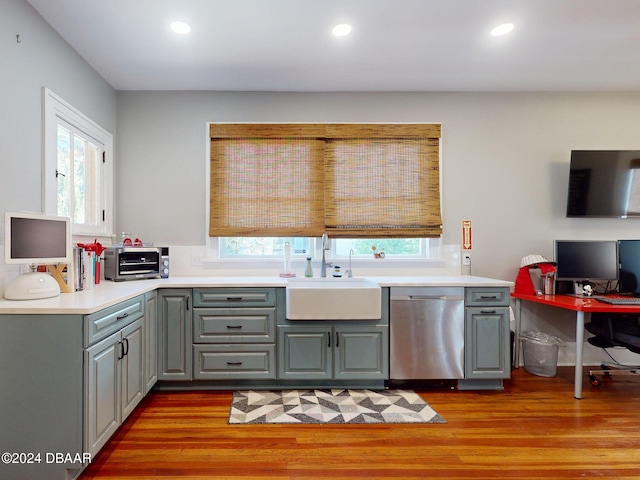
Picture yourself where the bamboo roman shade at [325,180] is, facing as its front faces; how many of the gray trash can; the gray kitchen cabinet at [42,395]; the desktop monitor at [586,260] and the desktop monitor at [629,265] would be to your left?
3

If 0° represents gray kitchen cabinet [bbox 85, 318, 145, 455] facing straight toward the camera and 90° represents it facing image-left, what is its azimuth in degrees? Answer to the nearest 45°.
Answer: approximately 315°

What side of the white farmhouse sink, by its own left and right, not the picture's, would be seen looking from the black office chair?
left

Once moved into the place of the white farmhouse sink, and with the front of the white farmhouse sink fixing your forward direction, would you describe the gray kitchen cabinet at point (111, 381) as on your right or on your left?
on your right

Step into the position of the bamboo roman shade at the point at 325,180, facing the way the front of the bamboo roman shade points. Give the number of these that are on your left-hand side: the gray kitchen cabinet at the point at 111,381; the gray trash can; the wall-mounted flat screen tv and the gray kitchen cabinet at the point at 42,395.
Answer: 2

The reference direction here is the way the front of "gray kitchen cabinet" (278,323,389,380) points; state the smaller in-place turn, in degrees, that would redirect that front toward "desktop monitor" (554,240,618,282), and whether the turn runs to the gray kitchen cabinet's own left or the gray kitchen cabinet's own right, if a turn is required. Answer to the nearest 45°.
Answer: approximately 90° to the gray kitchen cabinet's own left

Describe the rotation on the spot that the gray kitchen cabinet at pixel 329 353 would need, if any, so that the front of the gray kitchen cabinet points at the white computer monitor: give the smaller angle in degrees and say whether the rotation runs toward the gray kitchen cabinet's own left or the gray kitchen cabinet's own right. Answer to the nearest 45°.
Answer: approximately 45° to the gray kitchen cabinet's own right

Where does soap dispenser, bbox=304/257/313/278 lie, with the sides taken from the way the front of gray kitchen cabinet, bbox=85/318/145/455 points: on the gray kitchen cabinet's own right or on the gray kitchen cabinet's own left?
on the gray kitchen cabinet's own left

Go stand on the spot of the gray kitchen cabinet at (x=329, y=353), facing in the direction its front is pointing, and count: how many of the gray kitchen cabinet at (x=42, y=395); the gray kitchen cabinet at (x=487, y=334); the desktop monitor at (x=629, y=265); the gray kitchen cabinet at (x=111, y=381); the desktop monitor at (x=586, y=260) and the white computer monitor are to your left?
3

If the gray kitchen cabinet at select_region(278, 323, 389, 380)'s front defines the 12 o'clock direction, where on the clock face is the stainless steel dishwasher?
The stainless steel dishwasher is roughly at 9 o'clock from the gray kitchen cabinet.
